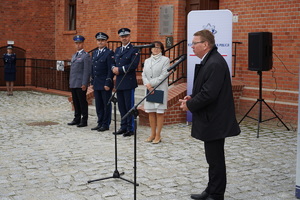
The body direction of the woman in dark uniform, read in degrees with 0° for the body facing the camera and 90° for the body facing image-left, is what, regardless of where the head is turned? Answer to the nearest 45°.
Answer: approximately 0°

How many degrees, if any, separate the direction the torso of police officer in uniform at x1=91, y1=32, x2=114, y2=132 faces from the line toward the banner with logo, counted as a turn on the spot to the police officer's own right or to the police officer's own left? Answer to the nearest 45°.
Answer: approximately 135° to the police officer's own left

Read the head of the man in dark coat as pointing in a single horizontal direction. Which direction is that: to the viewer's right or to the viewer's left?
to the viewer's left

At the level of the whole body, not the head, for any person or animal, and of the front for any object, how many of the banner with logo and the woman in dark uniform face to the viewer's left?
0

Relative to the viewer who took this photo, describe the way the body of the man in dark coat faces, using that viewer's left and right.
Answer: facing to the left of the viewer

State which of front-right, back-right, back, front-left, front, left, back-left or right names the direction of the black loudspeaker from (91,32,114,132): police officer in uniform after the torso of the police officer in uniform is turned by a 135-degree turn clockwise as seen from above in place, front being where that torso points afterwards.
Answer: right

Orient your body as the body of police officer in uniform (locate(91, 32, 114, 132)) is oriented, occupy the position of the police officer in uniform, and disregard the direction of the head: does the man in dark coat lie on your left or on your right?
on your left

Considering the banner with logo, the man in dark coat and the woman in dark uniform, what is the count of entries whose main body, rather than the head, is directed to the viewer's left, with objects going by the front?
1

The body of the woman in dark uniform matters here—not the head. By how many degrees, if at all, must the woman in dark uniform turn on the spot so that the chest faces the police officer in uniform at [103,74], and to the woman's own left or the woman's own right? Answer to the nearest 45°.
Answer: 0° — they already face them

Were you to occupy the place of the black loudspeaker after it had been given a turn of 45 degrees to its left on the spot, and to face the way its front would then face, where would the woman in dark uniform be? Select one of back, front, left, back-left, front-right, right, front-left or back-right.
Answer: back-right

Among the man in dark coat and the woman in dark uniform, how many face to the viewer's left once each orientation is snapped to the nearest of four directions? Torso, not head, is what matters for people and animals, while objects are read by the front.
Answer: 1

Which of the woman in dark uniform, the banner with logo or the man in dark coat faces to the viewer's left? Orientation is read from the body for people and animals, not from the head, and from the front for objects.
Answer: the man in dark coat
